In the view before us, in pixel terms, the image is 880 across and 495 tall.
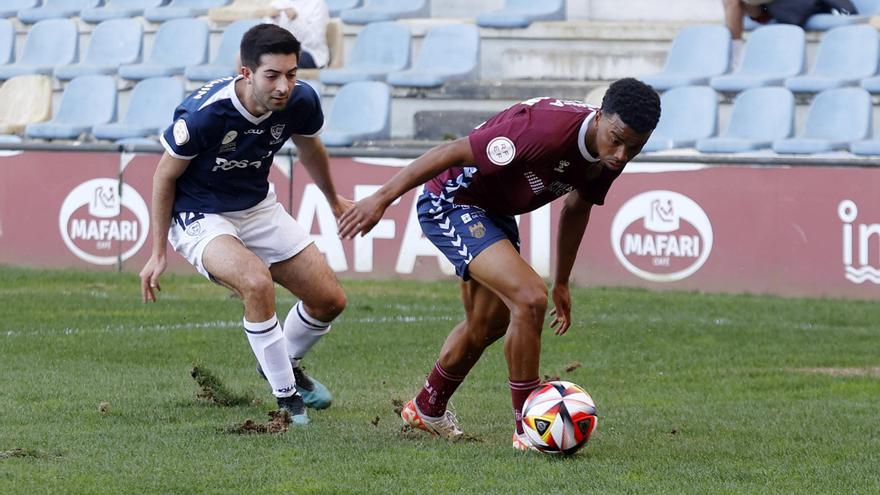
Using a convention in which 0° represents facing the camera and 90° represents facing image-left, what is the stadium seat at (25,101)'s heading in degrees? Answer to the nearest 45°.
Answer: approximately 45°

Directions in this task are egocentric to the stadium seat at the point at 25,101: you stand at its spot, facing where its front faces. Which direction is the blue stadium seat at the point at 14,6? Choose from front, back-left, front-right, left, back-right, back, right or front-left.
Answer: back-right

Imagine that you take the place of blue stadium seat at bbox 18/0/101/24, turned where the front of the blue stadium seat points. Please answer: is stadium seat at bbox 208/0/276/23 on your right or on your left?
on your left

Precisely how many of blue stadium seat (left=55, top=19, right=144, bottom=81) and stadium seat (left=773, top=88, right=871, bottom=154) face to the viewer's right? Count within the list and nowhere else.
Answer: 0

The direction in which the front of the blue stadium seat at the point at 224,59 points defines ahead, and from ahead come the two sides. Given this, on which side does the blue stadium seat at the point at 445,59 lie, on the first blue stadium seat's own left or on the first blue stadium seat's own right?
on the first blue stadium seat's own left

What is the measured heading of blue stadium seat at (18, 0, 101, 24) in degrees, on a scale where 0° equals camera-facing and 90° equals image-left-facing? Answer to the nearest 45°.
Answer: approximately 45°

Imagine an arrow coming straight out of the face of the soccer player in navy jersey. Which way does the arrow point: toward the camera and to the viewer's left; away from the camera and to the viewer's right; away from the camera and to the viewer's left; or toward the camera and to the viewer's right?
toward the camera and to the viewer's right

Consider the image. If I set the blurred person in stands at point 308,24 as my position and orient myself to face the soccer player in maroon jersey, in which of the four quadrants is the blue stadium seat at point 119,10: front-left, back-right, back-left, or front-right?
back-right

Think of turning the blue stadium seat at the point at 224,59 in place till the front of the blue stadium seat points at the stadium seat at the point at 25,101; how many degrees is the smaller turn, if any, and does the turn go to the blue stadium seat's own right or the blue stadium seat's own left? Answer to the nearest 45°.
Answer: approximately 90° to the blue stadium seat's own right

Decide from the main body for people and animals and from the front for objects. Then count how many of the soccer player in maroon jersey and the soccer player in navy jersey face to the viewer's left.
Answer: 0

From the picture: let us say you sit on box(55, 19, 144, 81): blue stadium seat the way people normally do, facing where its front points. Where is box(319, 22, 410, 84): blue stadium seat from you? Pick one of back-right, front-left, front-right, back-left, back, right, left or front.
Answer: left
